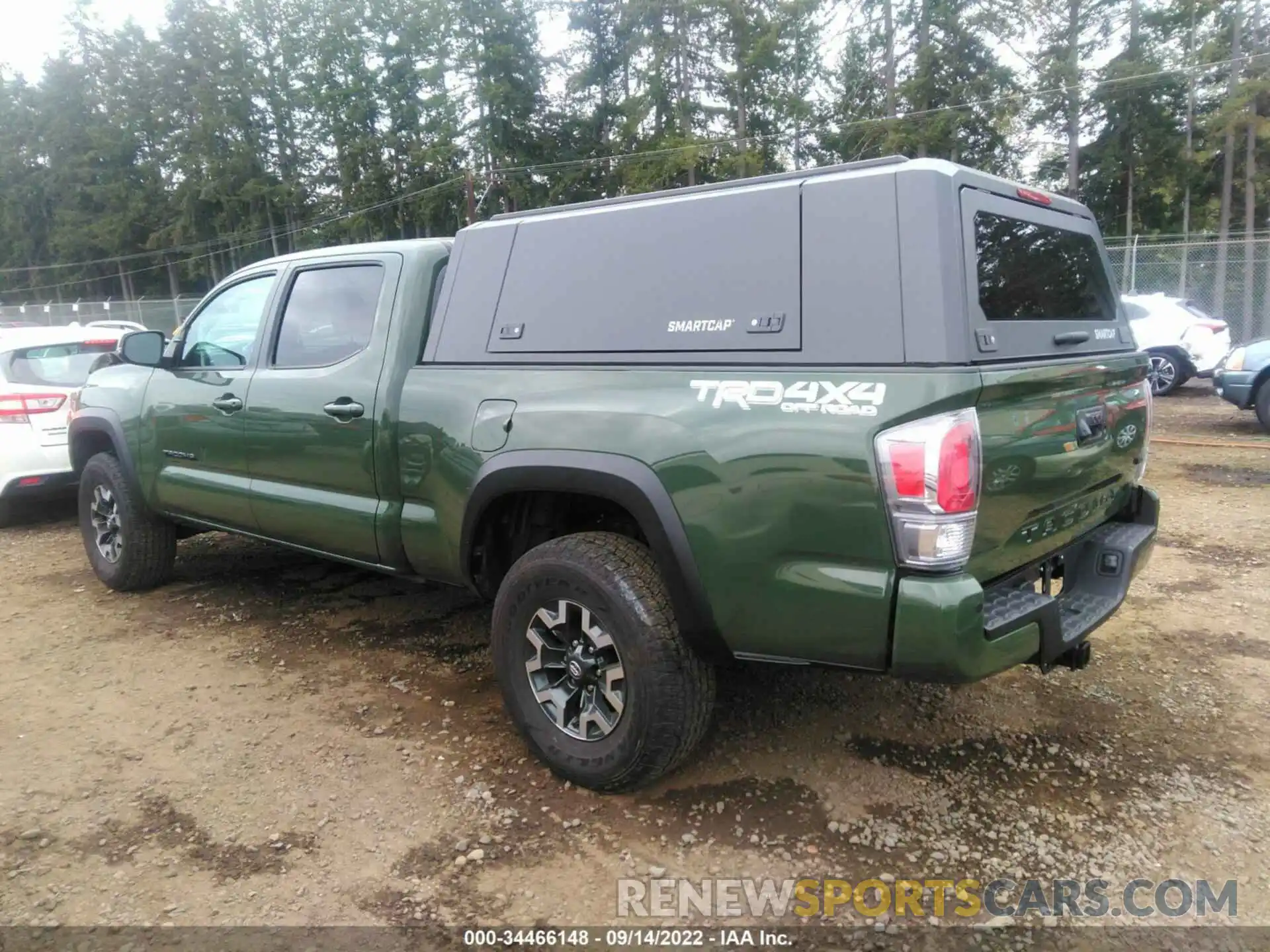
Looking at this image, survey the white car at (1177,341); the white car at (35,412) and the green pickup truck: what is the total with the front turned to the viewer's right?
0

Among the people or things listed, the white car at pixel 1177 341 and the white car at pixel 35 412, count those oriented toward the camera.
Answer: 0

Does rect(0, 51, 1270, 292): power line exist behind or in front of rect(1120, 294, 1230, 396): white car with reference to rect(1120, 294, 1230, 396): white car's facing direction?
in front

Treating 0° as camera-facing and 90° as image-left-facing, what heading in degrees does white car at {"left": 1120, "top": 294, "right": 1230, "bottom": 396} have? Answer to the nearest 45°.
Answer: approximately 135°

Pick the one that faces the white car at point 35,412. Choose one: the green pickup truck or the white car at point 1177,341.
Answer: the green pickup truck

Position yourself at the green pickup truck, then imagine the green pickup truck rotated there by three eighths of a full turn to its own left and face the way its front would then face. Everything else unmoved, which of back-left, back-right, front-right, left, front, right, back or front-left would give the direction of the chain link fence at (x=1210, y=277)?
back-left

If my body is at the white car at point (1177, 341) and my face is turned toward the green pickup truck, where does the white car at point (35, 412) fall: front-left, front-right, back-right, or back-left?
front-right

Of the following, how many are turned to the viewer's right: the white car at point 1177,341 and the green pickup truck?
0

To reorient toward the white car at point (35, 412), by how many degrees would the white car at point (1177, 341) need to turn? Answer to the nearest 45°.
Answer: approximately 90° to its left

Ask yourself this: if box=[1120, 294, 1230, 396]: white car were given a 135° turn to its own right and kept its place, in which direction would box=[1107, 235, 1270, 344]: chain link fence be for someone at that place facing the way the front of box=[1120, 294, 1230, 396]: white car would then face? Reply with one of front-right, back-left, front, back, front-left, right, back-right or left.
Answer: left

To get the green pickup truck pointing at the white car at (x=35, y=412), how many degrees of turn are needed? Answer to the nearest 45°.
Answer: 0° — it already faces it

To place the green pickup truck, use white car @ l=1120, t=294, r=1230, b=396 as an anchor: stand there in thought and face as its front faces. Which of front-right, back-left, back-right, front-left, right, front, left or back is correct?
back-left

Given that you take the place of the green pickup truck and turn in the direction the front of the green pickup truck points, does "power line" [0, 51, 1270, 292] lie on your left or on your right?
on your right

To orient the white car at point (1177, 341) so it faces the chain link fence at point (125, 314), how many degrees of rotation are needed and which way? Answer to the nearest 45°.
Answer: approximately 45° to its left
